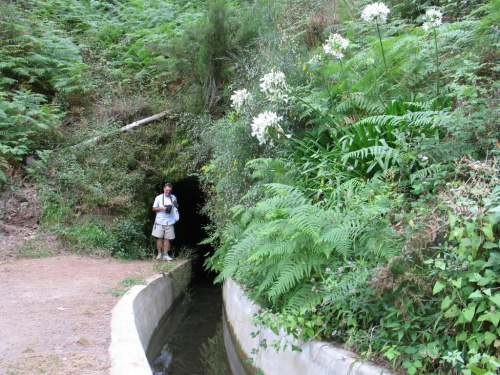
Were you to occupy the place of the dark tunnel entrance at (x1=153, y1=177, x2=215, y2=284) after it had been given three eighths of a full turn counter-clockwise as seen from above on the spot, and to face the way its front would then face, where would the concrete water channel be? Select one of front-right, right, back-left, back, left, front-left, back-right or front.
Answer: back-right

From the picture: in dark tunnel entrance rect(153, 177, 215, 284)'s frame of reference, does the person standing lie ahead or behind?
ahead

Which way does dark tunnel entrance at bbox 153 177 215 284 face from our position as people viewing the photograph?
facing the viewer
